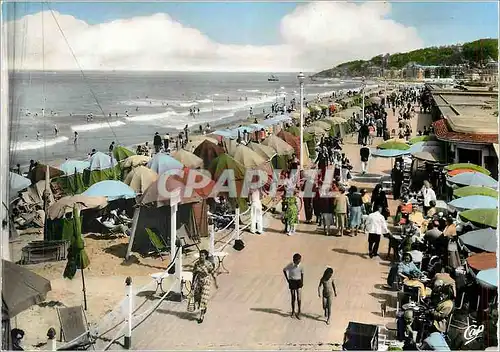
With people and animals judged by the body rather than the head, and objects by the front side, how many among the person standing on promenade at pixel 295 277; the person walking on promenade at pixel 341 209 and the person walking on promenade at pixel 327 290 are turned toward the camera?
2

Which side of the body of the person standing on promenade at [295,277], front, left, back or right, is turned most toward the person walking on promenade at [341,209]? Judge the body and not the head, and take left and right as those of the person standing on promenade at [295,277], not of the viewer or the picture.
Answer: back

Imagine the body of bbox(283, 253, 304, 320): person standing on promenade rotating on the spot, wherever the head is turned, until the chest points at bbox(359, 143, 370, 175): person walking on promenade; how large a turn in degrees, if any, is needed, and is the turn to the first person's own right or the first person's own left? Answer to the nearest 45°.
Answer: approximately 180°

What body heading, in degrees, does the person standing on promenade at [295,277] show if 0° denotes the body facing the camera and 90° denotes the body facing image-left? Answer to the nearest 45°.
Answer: approximately 0°
